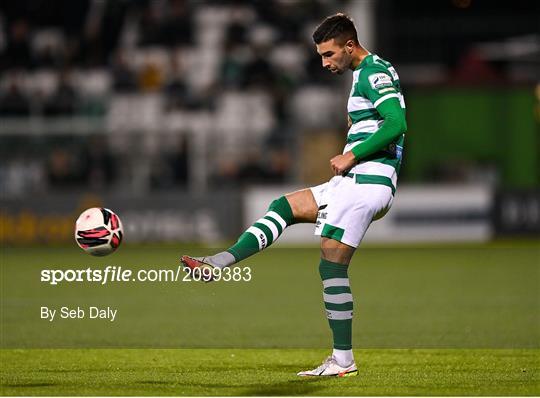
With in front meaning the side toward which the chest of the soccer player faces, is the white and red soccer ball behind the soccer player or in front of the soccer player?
in front

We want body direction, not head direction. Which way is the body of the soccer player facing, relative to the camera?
to the viewer's left

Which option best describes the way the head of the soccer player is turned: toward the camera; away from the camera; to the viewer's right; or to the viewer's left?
to the viewer's left
